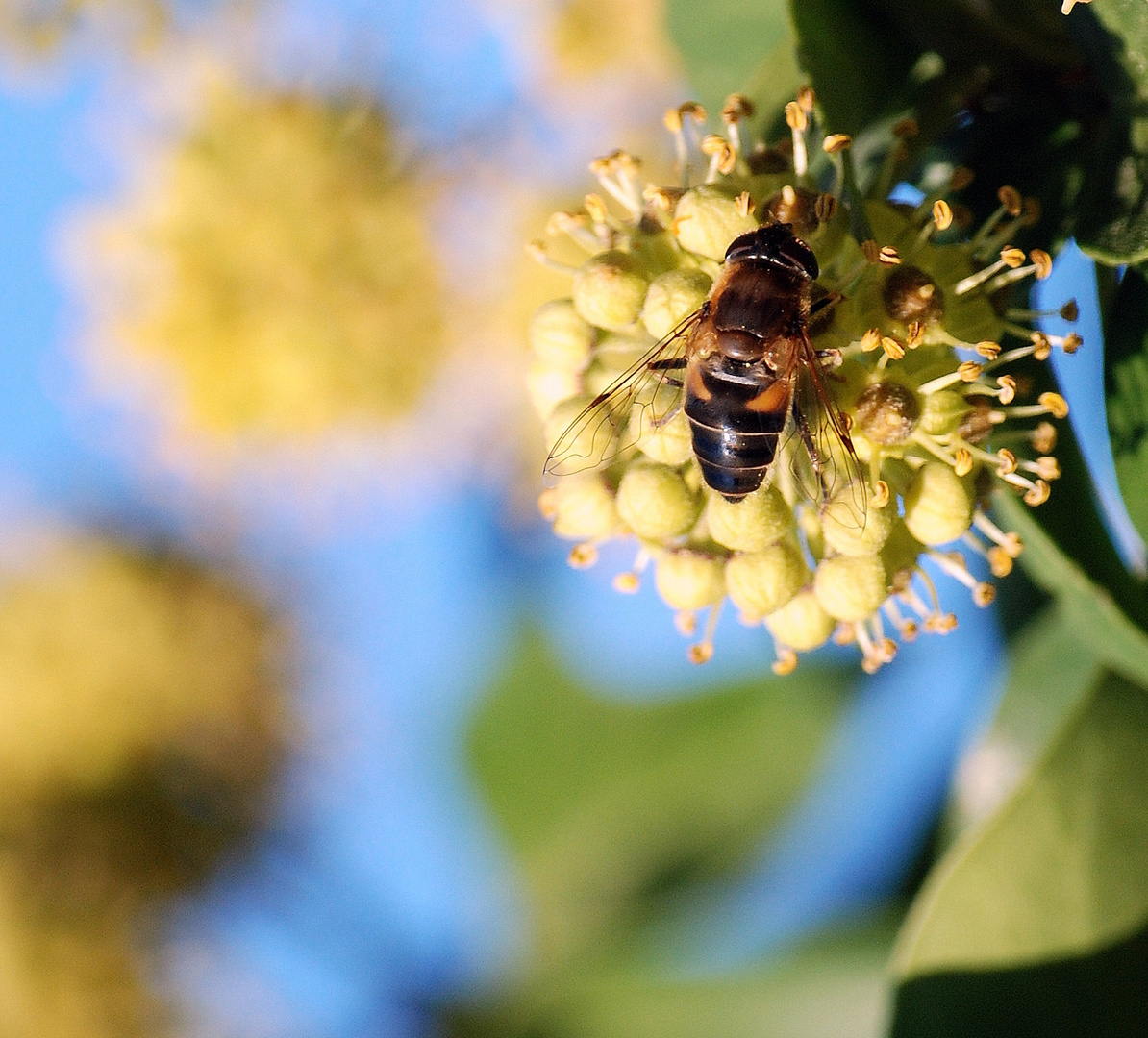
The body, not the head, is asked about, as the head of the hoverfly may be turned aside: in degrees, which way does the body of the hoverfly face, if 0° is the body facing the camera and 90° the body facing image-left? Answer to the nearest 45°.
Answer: approximately 180°

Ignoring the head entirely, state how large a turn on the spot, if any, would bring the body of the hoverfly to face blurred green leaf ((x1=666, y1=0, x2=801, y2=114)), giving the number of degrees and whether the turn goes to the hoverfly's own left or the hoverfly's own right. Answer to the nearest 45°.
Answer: approximately 45° to the hoverfly's own right
